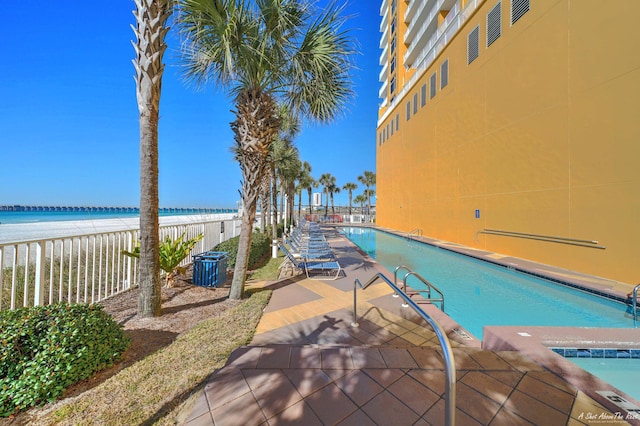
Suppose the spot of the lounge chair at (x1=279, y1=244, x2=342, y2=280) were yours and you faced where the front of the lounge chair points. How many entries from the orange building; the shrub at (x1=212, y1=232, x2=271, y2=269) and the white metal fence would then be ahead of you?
1

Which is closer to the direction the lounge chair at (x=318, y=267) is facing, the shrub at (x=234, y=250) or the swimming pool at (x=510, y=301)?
the swimming pool

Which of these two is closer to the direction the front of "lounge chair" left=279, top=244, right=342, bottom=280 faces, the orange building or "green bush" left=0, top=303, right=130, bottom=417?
the orange building

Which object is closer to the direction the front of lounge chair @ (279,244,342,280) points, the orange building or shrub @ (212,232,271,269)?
the orange building

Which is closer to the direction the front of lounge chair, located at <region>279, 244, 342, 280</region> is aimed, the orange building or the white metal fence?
the orange building

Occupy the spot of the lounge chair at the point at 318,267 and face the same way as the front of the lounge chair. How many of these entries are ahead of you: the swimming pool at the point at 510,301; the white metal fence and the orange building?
2

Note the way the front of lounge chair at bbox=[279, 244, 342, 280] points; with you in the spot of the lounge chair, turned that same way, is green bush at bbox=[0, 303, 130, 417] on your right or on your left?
on your right

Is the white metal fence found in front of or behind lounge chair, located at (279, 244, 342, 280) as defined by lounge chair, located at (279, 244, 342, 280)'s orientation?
behind

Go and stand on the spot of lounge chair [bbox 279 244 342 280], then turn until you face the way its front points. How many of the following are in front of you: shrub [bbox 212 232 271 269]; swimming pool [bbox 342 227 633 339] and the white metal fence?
1

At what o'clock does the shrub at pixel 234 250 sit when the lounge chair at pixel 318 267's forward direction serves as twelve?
The shrub is roughly at 7 o'clock from the lounge chair.

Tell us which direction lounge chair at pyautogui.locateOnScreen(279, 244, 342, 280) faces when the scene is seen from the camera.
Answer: facing to the right of the viewer

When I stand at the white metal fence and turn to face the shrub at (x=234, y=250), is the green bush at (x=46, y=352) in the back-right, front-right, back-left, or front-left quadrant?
back-right

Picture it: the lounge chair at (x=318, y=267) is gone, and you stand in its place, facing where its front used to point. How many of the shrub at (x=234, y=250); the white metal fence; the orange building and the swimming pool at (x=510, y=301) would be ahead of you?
2
